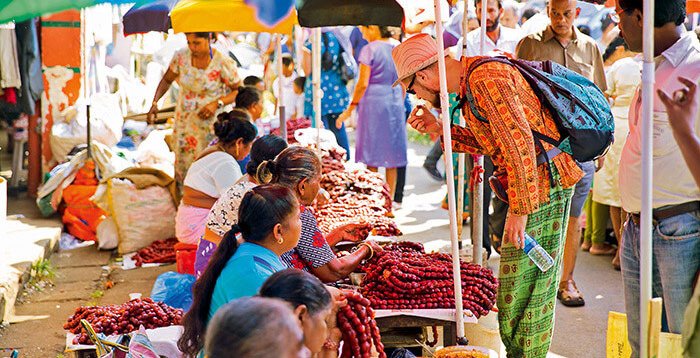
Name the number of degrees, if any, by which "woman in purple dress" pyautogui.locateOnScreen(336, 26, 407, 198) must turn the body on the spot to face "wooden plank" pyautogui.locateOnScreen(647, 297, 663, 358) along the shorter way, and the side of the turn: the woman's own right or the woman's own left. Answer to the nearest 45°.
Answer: approximately 135° to the woman's own left

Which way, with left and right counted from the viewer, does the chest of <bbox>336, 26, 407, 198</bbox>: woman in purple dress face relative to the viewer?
facing away from the viewer and to the left of the viewer

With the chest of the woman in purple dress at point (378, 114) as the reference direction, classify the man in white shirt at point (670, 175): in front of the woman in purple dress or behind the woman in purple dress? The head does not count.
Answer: behind

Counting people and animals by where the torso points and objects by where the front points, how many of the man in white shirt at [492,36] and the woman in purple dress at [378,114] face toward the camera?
1

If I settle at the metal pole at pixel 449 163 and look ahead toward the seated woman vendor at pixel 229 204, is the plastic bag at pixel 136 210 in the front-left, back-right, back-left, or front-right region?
front-right

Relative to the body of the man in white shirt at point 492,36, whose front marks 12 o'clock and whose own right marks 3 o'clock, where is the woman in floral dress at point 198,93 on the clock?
The woman in floral dress is roughly at 3 o'clock from the man in white shirt.

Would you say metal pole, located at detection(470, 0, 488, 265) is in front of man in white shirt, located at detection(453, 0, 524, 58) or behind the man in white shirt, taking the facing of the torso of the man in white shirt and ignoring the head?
in front

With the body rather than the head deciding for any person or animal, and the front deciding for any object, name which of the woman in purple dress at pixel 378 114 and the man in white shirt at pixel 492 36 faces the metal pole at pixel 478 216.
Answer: the man in white shirt

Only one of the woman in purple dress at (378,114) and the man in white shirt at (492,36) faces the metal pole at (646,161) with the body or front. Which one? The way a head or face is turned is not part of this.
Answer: the man in white shirt

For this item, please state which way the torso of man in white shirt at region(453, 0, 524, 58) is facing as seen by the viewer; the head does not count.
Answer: toward the camera

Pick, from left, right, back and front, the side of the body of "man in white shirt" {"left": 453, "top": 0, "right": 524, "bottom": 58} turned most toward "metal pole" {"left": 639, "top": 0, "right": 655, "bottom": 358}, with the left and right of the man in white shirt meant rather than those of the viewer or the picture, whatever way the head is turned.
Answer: front

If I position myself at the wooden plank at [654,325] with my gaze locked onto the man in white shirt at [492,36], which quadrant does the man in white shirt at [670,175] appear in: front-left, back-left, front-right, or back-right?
front-right

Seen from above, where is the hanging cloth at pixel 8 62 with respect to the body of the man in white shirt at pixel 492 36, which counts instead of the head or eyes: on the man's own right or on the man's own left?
on the man's own right

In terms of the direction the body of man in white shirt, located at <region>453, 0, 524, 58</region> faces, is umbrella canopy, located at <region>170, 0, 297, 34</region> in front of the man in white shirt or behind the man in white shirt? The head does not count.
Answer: in front

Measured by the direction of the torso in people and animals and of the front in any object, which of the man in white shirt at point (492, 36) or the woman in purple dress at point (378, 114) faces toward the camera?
the man in white shirt
